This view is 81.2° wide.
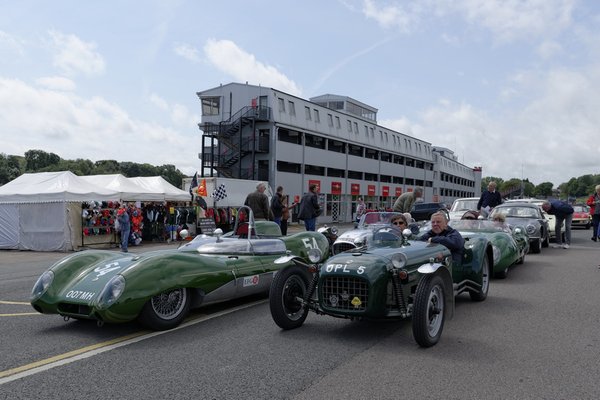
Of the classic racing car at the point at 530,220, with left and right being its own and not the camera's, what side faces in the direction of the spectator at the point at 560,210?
left

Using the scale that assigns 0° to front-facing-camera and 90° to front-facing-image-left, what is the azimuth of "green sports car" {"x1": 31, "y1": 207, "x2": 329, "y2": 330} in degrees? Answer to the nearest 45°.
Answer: approximately 45°

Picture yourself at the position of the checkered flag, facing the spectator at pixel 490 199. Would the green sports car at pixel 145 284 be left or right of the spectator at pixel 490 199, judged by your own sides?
right

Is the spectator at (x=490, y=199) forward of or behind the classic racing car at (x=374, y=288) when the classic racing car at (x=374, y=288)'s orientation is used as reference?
behind

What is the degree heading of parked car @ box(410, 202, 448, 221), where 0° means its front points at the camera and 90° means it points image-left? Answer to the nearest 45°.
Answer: approximately 45°

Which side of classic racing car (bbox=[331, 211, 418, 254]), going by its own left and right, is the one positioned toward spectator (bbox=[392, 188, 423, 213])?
back

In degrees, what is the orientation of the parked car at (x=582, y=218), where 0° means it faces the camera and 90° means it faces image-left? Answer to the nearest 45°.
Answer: approximately 0°

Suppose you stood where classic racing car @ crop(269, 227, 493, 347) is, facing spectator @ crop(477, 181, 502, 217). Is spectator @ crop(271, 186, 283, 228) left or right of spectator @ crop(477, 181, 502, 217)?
left
